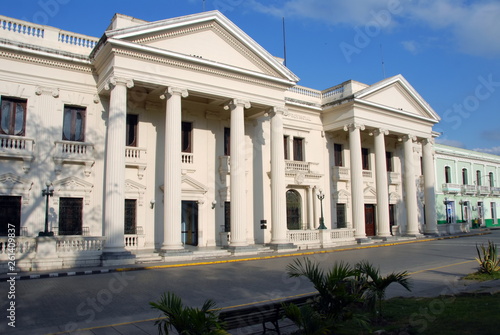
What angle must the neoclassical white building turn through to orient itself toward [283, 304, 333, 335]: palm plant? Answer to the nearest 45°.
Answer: approximately 45° to its right

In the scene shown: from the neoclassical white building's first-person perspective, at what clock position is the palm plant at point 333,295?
The palm plant is roughly at 1 o'clock from the neoclassical white building.

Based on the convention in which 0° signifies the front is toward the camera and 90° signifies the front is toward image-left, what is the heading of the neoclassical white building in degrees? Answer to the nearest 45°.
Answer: approximately 315°
